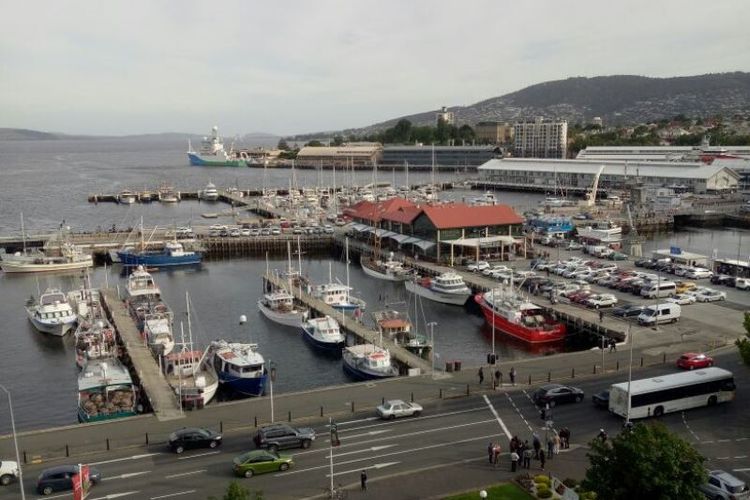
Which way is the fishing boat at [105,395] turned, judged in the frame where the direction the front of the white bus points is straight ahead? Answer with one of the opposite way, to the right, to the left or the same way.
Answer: to the left

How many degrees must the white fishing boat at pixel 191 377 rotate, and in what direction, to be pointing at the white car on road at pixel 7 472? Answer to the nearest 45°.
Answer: approximately 45° to its right

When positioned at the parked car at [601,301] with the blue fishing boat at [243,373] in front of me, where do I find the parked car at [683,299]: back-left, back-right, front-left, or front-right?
back-left

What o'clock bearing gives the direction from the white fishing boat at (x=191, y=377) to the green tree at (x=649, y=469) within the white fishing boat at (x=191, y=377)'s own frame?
The green tree is roughly at 11 o'clock from the white fishing boat.

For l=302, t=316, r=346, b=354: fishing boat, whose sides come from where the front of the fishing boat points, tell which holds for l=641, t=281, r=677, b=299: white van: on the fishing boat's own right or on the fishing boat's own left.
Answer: on the fishing boat's own left
